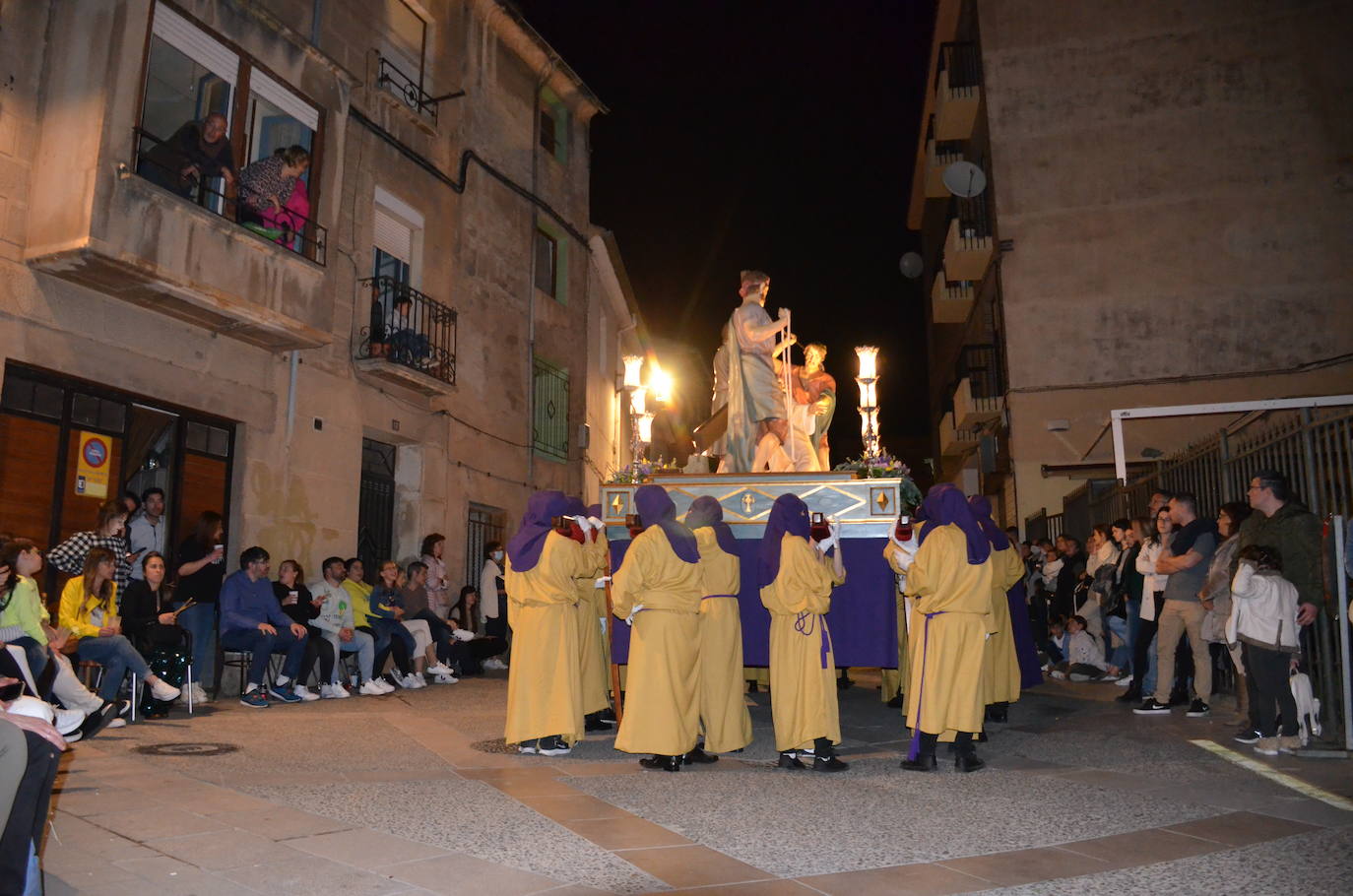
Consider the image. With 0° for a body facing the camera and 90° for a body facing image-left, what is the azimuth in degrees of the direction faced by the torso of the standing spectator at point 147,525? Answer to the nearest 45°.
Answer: approximately 315°

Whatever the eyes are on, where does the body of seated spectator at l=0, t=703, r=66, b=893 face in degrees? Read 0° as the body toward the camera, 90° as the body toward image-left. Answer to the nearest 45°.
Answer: approximately 270°

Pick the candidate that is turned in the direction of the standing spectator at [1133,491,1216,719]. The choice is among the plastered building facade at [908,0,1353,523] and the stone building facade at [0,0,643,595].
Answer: the stone building facade at [0,0,643,595]

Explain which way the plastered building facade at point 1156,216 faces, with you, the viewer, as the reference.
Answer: facing the viewer

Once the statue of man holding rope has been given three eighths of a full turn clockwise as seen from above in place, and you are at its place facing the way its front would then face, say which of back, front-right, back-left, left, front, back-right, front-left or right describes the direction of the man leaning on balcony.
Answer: front-right

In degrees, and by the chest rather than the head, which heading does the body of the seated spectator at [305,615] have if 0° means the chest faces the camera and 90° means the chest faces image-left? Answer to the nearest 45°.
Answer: approximately 315°

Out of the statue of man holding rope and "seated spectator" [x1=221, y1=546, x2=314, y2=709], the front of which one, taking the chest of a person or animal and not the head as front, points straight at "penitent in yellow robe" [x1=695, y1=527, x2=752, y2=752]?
the seated spectator

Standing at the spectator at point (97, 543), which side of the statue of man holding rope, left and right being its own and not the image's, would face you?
back

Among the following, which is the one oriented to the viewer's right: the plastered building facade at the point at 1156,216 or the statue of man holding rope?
the statue of man holding rope

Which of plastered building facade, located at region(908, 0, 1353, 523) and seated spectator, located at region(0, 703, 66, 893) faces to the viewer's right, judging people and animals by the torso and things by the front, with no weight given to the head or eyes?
the seated spectator
